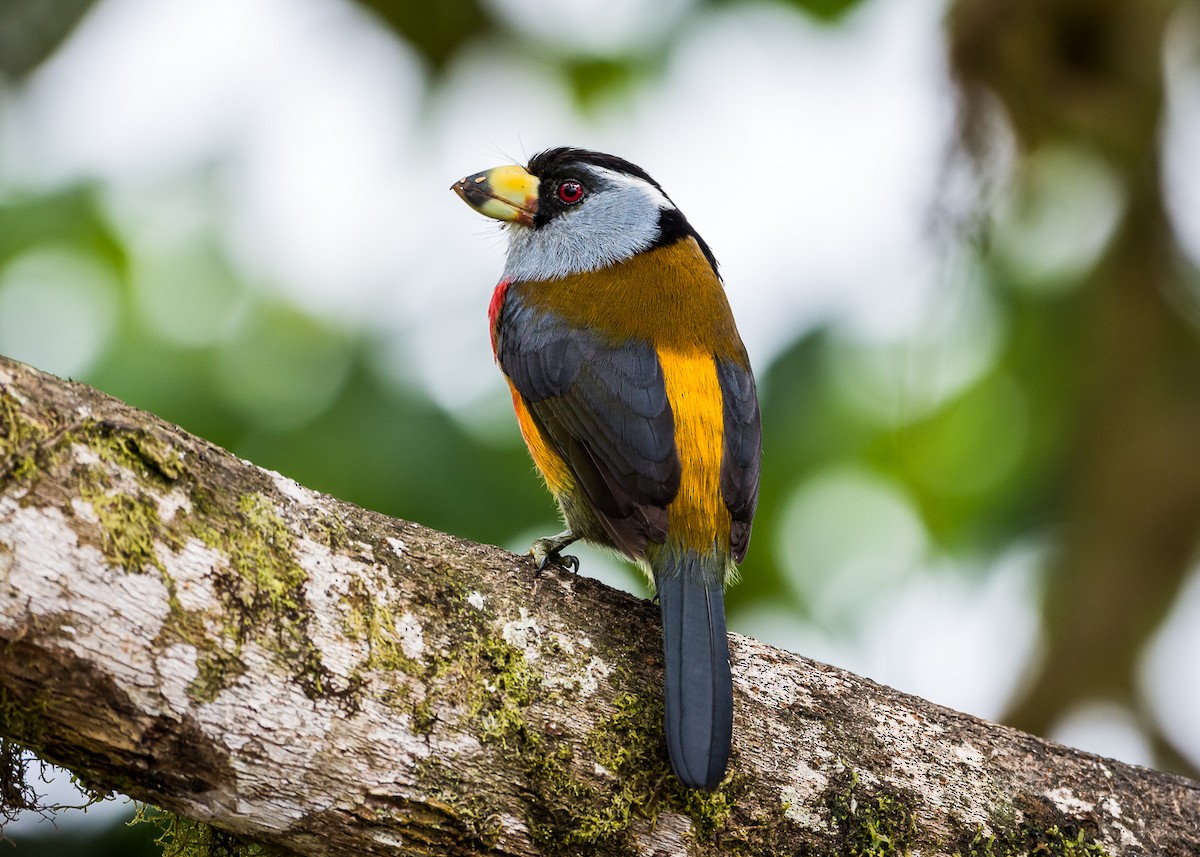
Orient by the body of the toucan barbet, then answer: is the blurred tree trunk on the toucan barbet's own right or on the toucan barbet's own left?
on the toucan barbet's own right

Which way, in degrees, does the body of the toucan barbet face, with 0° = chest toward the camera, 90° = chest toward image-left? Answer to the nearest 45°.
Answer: approximately 135°
